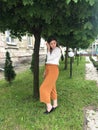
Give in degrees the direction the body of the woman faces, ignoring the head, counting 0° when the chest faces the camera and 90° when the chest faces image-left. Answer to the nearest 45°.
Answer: approximately 45°
